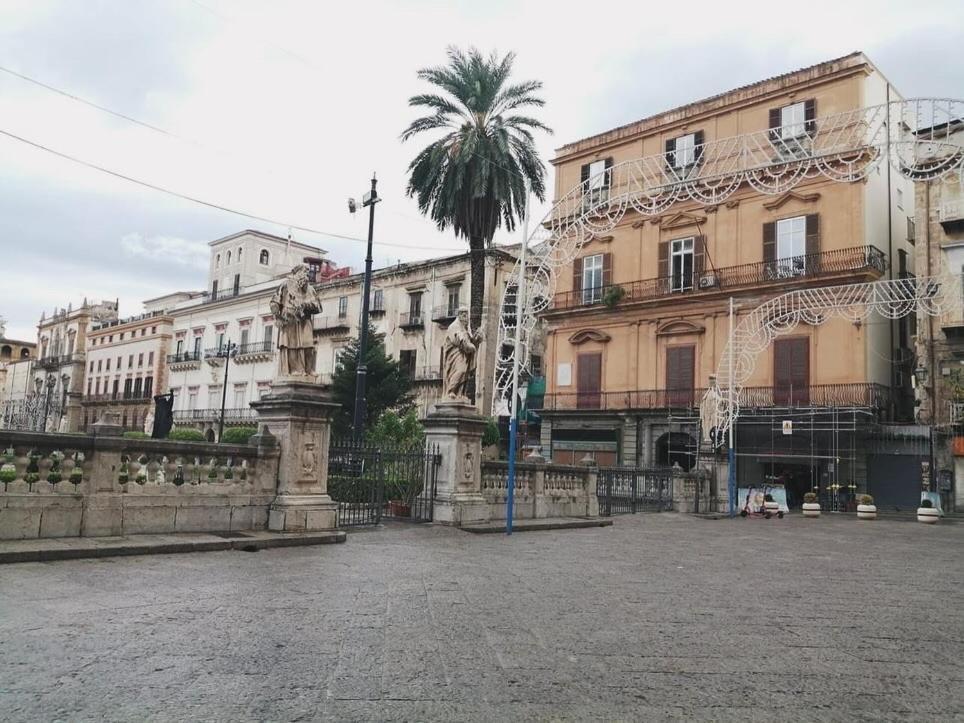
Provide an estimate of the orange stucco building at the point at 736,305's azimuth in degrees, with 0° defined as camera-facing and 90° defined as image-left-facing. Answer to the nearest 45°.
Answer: approximately 45°

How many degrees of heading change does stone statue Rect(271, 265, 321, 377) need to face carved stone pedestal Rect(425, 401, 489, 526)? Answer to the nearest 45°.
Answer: approximately 135° to its left

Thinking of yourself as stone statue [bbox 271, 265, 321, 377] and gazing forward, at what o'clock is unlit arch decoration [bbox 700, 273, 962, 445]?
The unlit arch decoration is roughly at 8 o'clock from the stone statue.

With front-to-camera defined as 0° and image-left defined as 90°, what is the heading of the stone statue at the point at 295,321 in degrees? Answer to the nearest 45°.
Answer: approximately 0°
